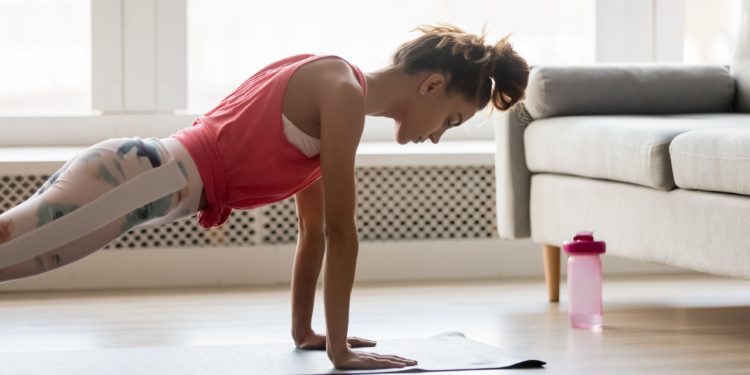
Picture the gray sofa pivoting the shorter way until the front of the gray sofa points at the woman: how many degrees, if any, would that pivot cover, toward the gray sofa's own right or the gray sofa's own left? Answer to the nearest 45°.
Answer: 0° — it already faces them

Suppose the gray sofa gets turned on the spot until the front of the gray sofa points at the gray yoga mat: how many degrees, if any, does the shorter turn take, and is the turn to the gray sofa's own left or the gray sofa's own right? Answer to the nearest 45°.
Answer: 0° — it already faces it

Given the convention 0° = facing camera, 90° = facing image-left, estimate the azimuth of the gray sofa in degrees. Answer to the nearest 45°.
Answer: approximately 45°
